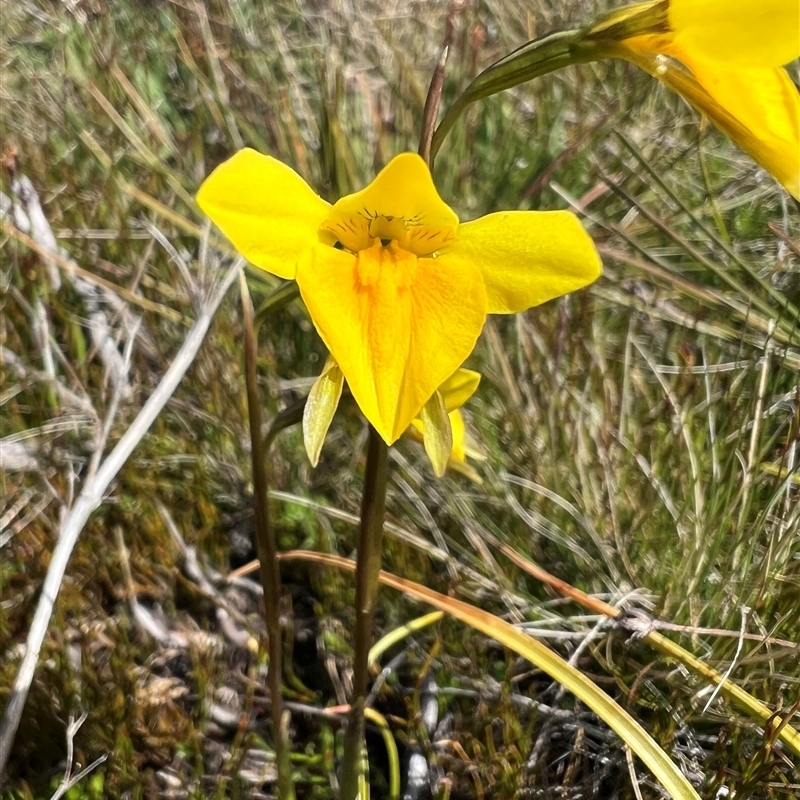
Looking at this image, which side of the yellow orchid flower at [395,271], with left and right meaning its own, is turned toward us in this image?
front

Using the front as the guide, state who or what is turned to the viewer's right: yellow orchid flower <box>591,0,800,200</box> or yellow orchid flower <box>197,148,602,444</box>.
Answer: yellow orchid flower <box>591,0,800,200</box>

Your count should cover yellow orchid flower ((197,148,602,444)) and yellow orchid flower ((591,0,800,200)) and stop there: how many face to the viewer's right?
1

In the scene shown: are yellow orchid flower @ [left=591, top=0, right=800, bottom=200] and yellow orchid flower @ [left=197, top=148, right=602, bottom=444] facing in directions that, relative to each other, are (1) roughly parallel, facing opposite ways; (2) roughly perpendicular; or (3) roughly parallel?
roughly perpendicular

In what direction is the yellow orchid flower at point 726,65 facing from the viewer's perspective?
to the viewer's right

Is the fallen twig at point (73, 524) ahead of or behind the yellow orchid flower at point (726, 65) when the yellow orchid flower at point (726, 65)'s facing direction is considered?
behind
